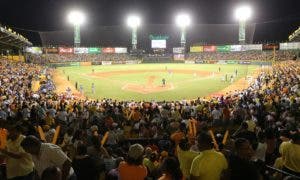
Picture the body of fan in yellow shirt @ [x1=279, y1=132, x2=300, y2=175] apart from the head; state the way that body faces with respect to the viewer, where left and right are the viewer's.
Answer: facing away from the viewer

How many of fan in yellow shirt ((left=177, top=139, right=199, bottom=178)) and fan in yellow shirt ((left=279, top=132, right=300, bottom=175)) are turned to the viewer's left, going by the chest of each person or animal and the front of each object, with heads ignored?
0

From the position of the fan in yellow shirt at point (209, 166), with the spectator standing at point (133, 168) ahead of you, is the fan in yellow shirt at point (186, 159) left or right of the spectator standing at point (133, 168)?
right

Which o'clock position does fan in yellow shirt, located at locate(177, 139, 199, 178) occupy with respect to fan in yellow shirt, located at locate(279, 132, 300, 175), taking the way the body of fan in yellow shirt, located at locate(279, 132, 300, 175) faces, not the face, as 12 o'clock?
fan in yellow shirt, located at locate(177, 139, 199, 178) is roughly at 8 o'clock from fan in yellow shirt, located at locate(279, 132, 300, 175).

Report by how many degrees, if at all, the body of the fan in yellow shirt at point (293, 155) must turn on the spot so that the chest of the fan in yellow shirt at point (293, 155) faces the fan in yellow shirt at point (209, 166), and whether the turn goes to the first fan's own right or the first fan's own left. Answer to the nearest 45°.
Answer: approximately 135° to the first fan's own left

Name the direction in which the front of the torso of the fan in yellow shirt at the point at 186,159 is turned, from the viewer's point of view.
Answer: away from the camera

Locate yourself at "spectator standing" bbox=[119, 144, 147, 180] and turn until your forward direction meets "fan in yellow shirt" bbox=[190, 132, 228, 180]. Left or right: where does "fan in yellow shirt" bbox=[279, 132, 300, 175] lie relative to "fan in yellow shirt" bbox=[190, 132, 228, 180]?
left

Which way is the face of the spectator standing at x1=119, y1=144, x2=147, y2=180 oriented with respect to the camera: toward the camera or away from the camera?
away from the camera
